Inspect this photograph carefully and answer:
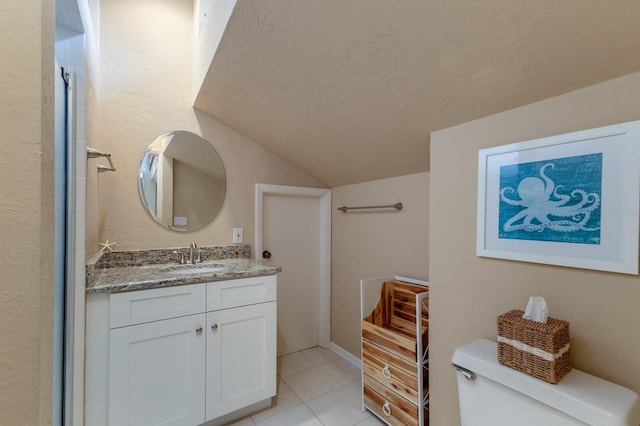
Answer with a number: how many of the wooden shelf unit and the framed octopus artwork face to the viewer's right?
0

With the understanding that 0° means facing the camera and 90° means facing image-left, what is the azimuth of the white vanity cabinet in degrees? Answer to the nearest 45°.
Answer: approximately 315°

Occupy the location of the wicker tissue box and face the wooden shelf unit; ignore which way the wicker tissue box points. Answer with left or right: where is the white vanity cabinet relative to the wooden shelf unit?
left

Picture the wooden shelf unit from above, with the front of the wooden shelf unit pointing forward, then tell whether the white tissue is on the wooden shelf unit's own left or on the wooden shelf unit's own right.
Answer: on the wooden shelf unit's own left

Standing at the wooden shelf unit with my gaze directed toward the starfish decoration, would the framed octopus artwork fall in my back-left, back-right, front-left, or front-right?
back-left

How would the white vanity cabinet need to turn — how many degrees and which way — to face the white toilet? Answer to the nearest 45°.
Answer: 0° — it already faces it

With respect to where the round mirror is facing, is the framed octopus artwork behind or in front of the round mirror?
in front

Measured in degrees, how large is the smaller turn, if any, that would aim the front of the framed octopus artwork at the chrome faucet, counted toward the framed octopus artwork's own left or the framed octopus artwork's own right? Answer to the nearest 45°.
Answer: approximately 45° to the framed octopus artwork's own right

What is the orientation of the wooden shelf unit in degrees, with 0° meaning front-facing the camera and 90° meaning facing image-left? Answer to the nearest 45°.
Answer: approximately 45°

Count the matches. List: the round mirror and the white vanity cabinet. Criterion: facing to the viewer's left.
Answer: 0
